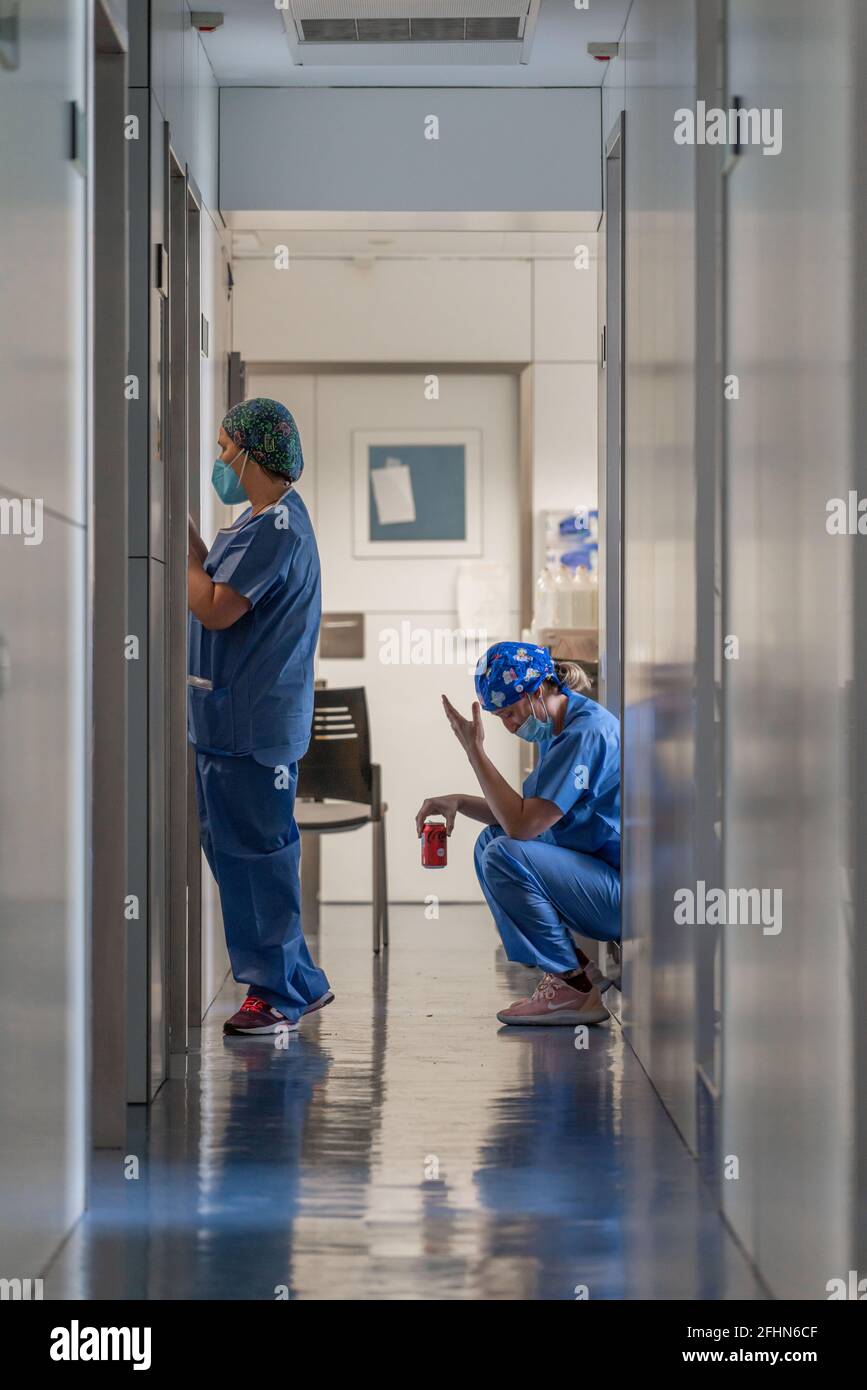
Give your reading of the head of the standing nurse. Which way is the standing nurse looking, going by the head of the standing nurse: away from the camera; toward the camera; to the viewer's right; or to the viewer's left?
to the viewer's left

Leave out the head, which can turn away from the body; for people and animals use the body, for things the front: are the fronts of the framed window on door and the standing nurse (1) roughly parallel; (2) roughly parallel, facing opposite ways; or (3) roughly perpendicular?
roughly perpendicular

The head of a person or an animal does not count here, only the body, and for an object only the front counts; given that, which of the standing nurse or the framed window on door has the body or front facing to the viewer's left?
the standing nurse

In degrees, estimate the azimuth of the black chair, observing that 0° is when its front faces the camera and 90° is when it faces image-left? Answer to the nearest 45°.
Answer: approximately 45°

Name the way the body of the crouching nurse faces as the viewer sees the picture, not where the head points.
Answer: to the viewer's left

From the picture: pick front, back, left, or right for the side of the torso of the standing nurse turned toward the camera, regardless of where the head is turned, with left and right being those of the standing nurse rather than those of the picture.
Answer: left

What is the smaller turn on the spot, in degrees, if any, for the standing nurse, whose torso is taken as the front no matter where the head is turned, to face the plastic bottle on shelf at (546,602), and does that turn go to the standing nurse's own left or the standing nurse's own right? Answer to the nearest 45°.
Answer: approximately 135° to the standing nurse's own right
